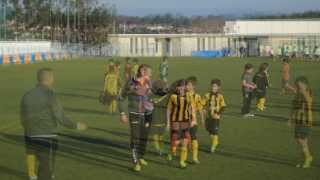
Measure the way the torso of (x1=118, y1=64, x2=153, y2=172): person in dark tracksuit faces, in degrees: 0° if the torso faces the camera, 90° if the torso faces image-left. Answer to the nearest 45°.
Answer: approximately 315°

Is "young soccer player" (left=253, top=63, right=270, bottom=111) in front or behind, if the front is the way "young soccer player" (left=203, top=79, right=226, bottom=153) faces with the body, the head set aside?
behind

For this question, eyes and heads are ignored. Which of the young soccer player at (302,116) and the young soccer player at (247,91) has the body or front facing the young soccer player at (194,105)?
the young soccer player at (302,116)

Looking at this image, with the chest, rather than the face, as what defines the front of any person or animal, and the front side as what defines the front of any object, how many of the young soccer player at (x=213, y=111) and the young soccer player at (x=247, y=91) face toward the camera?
1

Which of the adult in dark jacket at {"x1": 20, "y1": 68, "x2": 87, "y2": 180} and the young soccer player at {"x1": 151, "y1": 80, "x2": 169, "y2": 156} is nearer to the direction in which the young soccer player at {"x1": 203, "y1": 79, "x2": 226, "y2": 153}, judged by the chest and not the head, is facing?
the adult in dark jacket

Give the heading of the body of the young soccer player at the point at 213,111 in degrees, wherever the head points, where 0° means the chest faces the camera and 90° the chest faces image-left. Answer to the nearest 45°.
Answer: approximately 0°

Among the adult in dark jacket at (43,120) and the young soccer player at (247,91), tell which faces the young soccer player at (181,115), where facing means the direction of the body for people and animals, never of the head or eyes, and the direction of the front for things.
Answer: the adult in dark jacket

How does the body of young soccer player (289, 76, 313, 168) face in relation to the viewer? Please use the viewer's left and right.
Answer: facing to the left of the viewer

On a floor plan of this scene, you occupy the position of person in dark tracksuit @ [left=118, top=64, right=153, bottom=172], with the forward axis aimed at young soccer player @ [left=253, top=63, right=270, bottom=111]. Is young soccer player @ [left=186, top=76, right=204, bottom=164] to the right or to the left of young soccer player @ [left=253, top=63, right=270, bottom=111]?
right
